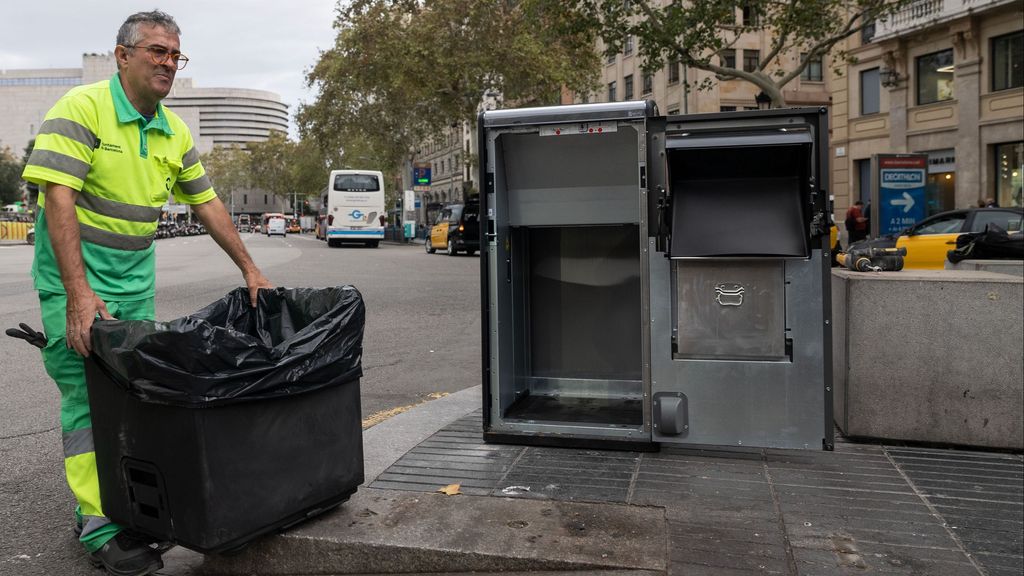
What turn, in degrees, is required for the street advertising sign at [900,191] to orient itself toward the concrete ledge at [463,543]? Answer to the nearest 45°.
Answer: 0° — it already faces it

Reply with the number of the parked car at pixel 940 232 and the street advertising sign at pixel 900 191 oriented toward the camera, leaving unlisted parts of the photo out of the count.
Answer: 1

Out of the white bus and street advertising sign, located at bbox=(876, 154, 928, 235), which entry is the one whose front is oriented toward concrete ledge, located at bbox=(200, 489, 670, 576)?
the street advertising sign

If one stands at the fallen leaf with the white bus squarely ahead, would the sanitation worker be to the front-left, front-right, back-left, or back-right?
back-left

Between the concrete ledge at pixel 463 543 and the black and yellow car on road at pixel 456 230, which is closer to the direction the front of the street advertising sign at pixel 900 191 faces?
the concrete ledge

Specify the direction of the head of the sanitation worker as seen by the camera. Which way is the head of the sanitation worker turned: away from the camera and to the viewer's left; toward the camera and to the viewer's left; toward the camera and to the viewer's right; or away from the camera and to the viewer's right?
toward the camera and to the viewer's right

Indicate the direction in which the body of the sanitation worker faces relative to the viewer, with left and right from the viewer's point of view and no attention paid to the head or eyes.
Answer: facing the viewer and to the right of the viewer

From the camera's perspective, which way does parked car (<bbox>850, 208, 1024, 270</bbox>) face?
to the viewer's left

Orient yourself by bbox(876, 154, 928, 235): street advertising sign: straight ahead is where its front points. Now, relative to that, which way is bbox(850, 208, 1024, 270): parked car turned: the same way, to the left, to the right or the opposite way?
to the right

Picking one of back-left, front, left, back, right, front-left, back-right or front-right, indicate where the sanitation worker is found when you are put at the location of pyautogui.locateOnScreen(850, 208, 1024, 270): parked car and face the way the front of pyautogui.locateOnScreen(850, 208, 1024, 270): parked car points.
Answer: left

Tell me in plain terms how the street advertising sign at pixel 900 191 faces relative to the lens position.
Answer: facing the viewer

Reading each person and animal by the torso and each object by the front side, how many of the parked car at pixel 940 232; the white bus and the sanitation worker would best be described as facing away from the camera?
1
